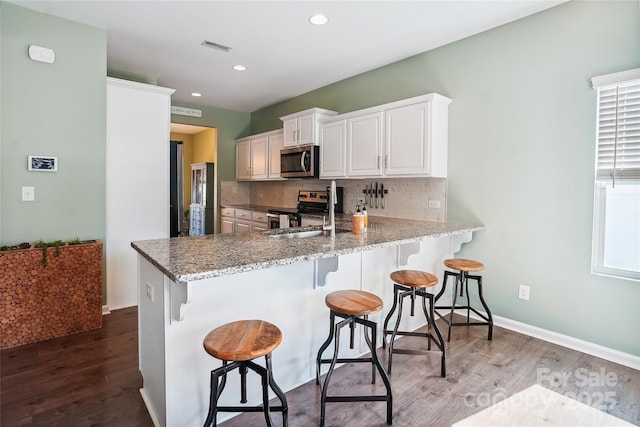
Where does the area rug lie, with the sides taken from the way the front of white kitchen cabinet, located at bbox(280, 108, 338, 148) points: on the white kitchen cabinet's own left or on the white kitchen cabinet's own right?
on the white kitchen cabinet's own left

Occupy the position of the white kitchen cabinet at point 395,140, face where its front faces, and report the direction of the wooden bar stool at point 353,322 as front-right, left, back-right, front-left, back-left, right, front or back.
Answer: front-left

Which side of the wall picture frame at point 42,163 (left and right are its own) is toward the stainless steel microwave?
left

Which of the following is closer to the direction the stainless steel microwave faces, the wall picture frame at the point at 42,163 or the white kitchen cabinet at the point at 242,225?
the wall picture frame

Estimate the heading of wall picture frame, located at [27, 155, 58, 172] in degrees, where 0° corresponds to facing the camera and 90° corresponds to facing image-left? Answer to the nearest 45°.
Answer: approximately 0°

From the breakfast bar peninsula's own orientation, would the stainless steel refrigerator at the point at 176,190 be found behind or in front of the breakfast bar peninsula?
behind
